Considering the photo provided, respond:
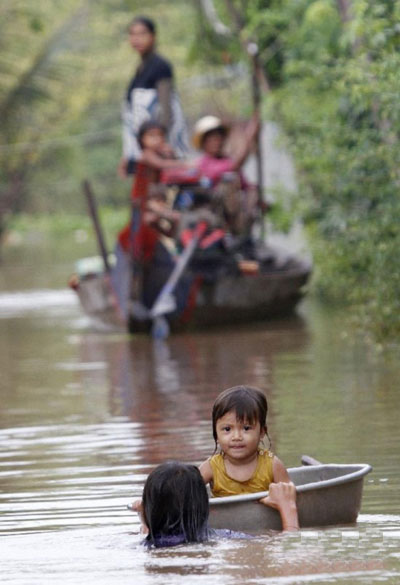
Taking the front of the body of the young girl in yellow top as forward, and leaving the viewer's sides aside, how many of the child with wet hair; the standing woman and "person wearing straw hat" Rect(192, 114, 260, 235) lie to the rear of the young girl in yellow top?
2

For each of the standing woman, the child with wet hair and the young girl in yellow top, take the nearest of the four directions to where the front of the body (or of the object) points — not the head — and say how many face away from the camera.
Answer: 1

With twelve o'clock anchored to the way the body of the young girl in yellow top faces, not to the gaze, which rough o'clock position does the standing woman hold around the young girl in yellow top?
The standing woman is roughly at 6 o'clock from the young girl in yellow top.

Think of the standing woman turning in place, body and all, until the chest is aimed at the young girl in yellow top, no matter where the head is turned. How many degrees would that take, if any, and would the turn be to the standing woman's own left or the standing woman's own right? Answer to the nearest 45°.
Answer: approximately 45° to the standing woman's own left

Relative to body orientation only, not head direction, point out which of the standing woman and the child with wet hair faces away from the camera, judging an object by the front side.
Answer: the child with wet hair

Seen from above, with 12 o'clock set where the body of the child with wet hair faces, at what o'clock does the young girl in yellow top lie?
The young girl in yellow top is roughly at 1 o'clock from the child with wet hair.

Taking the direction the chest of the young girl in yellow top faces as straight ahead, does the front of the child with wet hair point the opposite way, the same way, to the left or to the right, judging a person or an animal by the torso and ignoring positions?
the opposite way

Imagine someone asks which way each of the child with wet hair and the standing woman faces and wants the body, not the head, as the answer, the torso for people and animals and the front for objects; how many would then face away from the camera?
1

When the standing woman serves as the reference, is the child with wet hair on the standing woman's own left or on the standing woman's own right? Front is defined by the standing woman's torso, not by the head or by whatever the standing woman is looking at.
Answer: on the standing woman's own left

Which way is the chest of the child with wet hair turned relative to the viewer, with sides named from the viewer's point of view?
facing away from the viewer

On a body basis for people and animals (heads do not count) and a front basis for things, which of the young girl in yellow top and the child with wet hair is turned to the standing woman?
the child with wet hair
